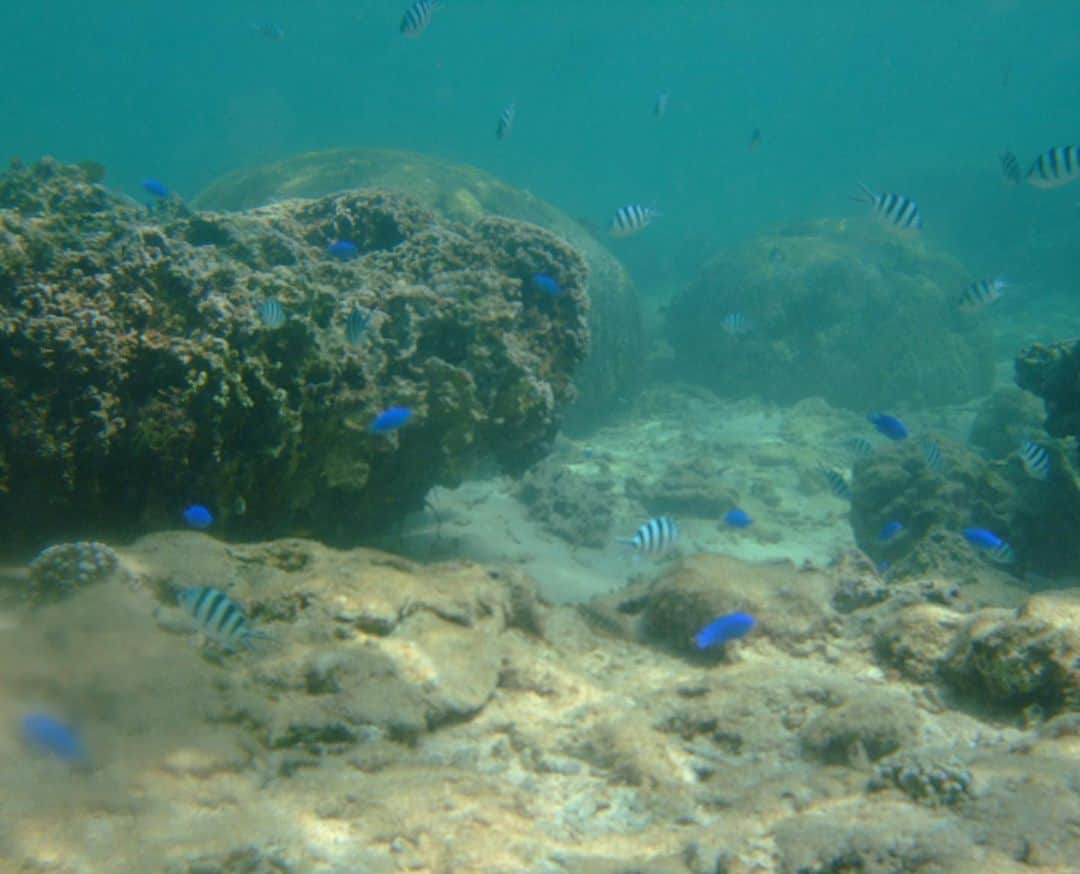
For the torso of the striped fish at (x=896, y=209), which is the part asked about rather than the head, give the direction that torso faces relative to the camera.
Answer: to the viewer's right

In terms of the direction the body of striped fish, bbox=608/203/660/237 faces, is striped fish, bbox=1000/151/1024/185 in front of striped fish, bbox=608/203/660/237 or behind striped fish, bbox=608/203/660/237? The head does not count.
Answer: behind

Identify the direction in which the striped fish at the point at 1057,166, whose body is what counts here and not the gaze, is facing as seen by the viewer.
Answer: to the viewer's left

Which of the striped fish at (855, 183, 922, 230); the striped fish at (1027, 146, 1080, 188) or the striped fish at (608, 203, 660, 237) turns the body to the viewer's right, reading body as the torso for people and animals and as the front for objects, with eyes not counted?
the striped fish at (855, 183, 922, 230)

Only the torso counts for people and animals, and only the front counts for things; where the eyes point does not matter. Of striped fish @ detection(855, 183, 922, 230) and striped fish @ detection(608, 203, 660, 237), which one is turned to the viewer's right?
striped fish @ detection(855, 183, 922, 230)

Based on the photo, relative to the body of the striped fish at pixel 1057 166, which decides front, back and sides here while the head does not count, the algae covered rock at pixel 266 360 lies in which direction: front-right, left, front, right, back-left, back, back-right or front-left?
front-left

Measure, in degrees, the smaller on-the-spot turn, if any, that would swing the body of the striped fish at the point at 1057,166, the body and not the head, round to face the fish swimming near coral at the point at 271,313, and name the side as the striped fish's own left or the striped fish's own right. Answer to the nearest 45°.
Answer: approximately 45° to the striped fish's own left

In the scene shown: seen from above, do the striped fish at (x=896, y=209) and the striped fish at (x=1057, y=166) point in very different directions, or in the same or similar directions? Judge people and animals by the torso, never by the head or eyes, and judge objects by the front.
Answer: very different directions

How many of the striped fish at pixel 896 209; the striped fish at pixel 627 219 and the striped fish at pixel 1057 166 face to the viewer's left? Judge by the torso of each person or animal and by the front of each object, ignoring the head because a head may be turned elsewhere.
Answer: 2

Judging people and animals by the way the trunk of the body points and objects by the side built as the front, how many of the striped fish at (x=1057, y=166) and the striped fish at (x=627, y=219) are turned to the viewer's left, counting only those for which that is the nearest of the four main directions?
2

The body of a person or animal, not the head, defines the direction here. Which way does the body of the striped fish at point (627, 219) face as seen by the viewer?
to the viewer's left

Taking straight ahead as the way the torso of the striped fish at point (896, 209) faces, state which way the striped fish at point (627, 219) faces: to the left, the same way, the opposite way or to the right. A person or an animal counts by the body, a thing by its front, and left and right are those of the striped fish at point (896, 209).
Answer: the opposite way
